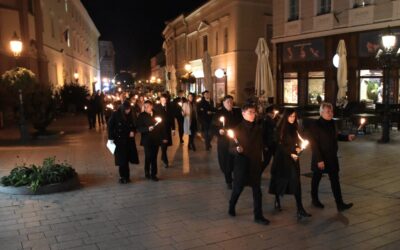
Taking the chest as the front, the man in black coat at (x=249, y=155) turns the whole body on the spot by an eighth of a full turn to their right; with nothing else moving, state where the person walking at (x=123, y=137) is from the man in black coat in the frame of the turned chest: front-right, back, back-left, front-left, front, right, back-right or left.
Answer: back-right

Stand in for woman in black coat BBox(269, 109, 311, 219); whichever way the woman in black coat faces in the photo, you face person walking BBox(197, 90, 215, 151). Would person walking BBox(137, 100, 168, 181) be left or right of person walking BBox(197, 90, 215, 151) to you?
left

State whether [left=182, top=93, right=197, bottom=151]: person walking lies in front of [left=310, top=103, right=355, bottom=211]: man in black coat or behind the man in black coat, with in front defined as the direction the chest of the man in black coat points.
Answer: behind

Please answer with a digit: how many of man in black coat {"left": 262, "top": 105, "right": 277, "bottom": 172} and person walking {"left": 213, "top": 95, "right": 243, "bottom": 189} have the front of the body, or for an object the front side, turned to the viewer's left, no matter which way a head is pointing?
0

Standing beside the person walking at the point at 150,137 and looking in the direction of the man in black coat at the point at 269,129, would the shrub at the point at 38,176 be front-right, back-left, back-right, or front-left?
back-right

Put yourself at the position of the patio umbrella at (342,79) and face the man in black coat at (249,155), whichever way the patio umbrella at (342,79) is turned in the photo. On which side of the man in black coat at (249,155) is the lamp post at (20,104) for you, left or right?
right

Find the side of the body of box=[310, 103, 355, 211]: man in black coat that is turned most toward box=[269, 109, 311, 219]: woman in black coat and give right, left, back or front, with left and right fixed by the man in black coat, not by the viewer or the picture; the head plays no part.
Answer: right

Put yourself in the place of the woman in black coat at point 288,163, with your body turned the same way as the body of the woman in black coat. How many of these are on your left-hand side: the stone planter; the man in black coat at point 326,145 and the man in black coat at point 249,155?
1
